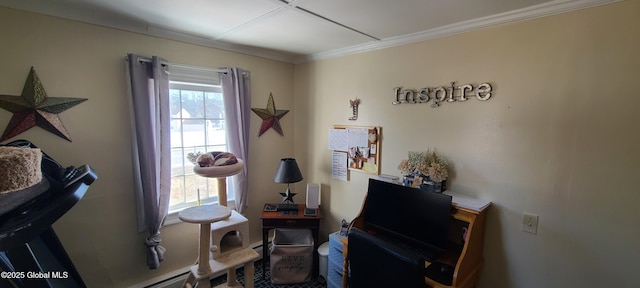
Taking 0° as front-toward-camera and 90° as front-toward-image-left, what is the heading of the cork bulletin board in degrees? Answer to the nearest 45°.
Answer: approximately 45°

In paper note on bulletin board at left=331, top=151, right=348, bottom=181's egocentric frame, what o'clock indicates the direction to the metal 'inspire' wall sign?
The metal 'inspire' wall sign is roughly at 9 o'clock from the paper note on bulletin board.

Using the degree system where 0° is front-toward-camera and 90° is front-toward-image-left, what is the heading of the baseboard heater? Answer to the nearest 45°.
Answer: approximately 315°

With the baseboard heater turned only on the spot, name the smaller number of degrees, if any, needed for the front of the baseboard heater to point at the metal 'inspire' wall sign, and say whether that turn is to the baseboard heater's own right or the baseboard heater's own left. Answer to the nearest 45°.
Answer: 0° — it already faces it

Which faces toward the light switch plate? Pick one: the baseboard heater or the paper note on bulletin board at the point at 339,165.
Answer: the baseboard heater

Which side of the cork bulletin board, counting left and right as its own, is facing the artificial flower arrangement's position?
left

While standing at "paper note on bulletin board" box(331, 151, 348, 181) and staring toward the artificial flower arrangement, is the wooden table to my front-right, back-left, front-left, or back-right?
back-right

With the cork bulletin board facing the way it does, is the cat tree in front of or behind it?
in front

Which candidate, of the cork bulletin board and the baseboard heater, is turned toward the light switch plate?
the baseboard heater

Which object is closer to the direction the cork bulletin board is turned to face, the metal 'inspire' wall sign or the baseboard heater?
the baseboard heater
